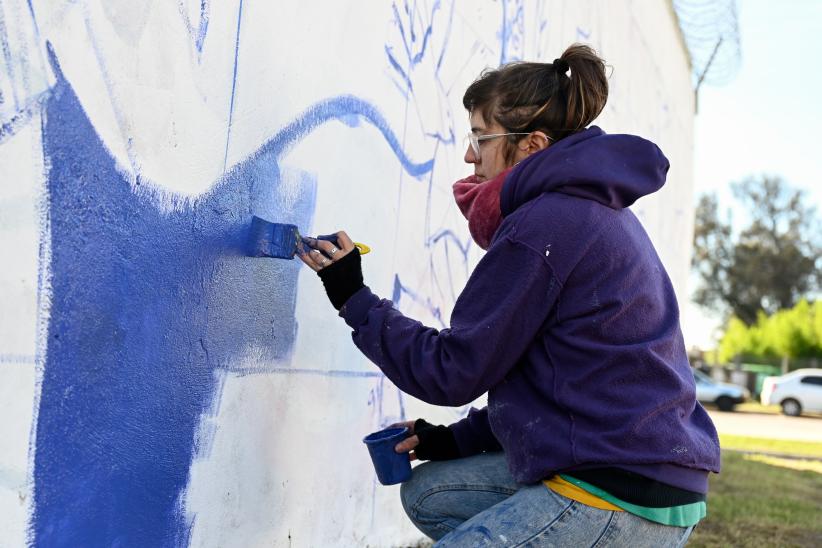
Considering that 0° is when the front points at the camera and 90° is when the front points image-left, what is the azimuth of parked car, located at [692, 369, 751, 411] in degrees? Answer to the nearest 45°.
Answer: approximately 270°

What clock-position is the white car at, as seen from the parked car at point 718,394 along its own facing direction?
The white car is roughly at 11 o'clock from the parked car.
